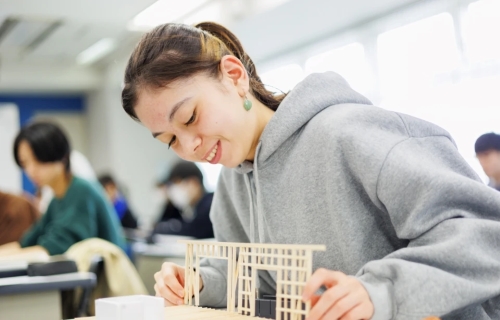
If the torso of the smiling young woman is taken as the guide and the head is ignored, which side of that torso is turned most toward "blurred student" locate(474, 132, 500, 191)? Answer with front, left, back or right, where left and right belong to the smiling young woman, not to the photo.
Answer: back

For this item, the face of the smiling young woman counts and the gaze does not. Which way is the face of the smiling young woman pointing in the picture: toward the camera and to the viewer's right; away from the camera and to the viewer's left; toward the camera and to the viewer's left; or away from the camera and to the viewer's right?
toward the camera and to the viewer's left

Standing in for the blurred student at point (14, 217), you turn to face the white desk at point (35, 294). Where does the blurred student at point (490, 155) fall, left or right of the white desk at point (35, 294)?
left

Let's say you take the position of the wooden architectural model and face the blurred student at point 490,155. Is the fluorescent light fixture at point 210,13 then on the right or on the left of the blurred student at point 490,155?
left

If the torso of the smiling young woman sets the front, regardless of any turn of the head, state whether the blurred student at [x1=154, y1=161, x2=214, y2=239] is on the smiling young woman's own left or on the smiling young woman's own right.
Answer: on the smiling young woman's own right

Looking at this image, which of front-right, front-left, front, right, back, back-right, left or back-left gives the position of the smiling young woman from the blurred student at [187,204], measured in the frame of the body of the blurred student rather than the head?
front-left

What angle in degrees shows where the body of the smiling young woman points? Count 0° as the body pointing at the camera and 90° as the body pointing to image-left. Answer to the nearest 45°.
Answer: approximately 45°

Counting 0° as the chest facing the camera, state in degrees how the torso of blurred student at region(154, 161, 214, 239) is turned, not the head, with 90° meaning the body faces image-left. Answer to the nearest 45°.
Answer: approximately 45°

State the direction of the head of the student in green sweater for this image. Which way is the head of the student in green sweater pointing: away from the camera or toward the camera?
toward the camera

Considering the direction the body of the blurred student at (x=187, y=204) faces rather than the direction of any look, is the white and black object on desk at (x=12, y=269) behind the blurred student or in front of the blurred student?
in front

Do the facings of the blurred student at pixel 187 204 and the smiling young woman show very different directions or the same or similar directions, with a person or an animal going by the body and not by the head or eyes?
same or similar directions

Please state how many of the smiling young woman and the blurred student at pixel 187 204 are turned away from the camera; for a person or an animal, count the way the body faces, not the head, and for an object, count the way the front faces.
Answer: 0
